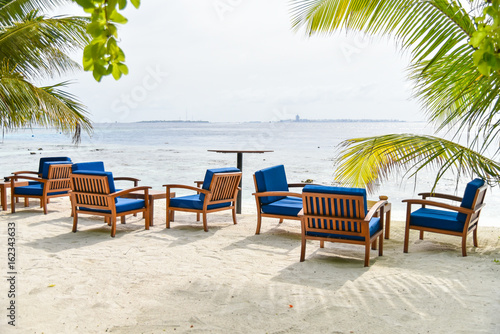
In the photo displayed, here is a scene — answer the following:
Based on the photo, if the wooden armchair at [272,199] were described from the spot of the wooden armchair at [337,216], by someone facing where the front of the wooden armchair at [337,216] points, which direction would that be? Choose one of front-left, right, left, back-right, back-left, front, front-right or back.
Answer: left

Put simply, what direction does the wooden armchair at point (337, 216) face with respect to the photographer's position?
facing away from the viewer and to the right of the viewer

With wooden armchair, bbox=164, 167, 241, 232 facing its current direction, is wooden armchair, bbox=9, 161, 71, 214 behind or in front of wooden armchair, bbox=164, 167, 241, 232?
in front

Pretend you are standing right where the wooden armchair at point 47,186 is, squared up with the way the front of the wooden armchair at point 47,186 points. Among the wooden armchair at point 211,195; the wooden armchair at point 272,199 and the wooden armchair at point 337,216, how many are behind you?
3

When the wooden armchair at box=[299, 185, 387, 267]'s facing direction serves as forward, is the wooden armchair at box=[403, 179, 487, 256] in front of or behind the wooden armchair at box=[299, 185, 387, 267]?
in front

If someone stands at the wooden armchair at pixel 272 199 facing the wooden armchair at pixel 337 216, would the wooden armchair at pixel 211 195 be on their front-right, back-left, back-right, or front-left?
back-right

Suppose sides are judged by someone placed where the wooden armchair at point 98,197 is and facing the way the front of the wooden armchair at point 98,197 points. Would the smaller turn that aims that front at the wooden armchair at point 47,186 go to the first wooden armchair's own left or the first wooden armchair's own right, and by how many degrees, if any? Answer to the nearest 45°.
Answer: approximately 90° to the first wooden armchair's own left

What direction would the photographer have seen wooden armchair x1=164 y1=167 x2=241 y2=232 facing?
facing away from the viewer and to the left of the viewer

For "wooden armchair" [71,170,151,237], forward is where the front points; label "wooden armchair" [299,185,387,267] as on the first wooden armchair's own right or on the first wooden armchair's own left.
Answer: on the first wooden armchair's own right

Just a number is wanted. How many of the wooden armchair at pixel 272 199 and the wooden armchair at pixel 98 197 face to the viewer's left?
0

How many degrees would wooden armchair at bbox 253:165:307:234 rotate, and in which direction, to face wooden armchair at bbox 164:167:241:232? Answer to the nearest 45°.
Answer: approximately 135° to its right

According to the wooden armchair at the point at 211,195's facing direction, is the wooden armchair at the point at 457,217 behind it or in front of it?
behind

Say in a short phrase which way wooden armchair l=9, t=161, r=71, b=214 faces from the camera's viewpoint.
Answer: facing away from the viewer and to the left of the viewer
